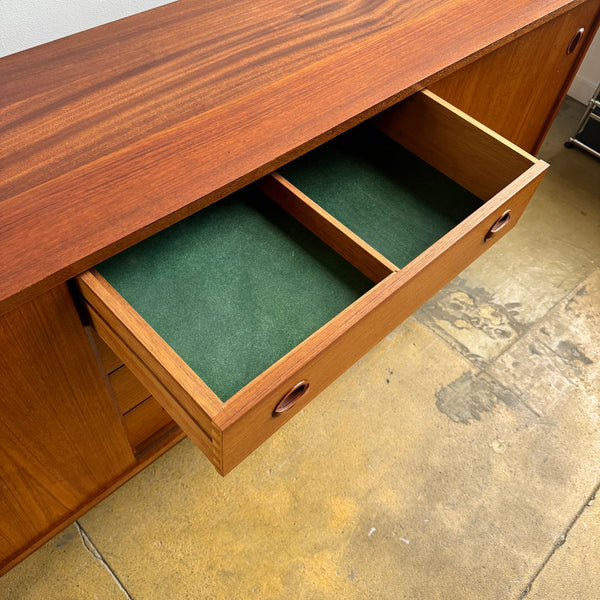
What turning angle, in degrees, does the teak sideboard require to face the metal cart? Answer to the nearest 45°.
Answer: approximately 90° to its left

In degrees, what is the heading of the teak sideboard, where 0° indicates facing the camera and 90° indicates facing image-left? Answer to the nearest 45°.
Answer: approximately 315°
